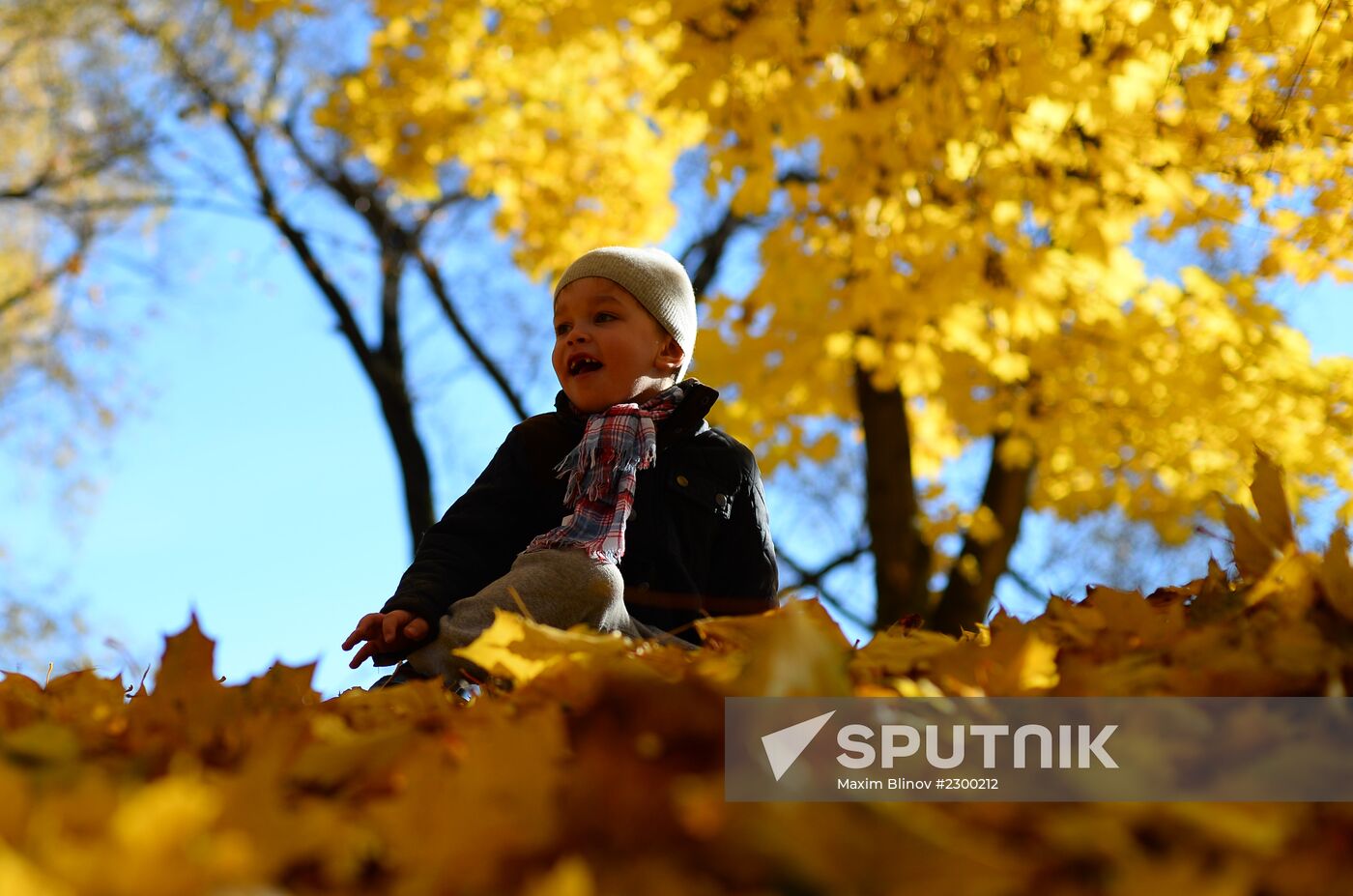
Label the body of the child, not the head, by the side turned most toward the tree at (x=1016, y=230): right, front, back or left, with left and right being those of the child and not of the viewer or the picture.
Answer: back

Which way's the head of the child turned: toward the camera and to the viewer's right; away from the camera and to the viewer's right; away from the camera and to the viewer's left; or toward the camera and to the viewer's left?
toward the camera and to the viewer's left
